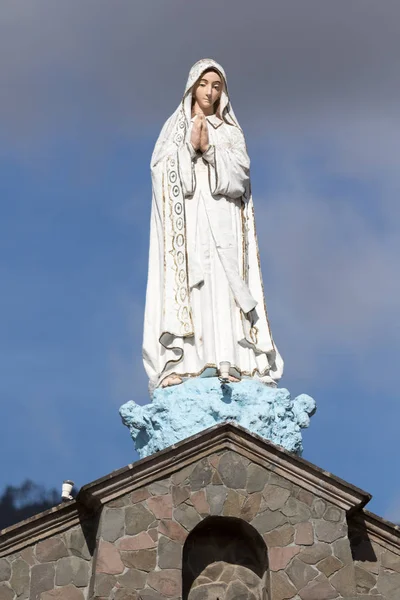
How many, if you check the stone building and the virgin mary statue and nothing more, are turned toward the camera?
2

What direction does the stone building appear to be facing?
toward the camera

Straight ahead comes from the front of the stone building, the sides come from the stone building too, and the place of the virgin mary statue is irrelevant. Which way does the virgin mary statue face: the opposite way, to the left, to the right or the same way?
the same way

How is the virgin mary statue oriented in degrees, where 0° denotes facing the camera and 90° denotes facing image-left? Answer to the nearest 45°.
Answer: approximately 0°
